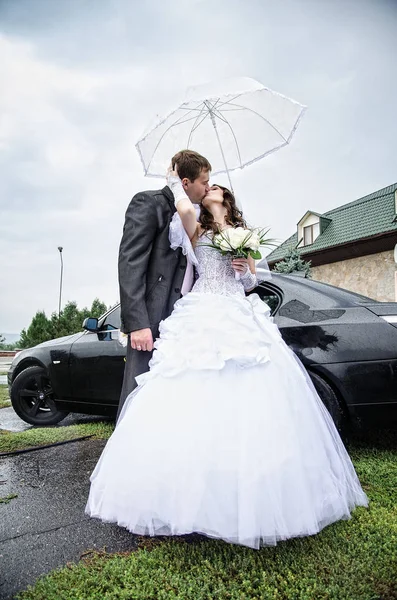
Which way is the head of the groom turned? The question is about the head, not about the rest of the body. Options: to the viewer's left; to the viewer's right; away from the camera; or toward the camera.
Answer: to the viewer's right

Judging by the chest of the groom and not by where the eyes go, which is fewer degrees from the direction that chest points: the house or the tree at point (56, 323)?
the house

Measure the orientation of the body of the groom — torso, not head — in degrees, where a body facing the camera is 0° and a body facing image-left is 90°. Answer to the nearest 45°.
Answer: approximately 270°
